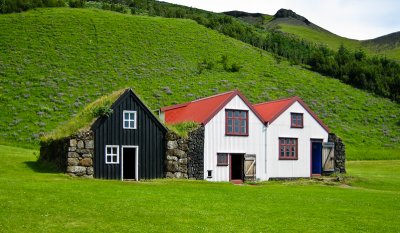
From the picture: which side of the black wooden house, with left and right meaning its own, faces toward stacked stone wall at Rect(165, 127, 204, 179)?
left

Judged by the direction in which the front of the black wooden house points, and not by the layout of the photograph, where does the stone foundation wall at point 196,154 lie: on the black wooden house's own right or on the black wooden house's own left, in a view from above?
on the black wooden house's own left

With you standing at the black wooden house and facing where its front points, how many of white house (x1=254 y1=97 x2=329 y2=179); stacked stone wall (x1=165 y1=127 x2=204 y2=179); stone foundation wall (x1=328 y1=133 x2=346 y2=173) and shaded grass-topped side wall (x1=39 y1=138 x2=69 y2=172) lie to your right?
1

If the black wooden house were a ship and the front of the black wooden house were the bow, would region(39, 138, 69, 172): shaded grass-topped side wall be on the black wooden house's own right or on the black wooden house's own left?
on the black wooden house's own right

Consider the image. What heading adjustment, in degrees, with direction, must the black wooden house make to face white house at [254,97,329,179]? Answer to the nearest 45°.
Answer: approximately 135° to its left

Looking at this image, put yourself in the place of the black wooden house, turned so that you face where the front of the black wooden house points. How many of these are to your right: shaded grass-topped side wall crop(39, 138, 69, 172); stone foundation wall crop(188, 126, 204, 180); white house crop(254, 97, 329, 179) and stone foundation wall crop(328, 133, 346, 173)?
1

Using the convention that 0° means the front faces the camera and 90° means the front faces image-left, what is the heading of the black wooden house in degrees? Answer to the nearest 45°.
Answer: approximately 0°

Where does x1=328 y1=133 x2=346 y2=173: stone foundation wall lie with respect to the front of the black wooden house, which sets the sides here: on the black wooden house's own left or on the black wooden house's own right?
on the black wooden house's own left
